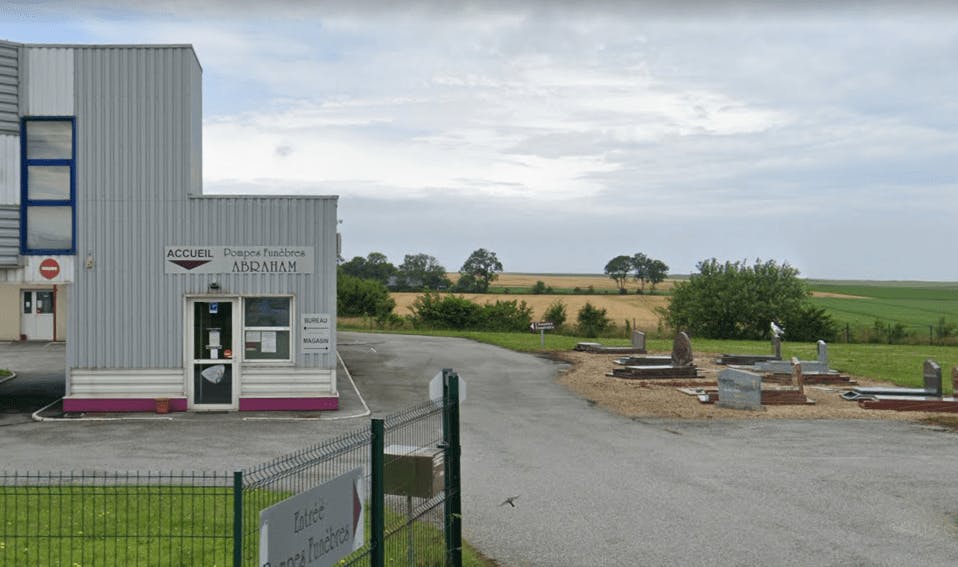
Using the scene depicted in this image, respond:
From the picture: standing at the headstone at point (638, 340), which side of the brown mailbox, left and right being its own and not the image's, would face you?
back

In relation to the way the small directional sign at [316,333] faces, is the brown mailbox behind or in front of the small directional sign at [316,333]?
in front

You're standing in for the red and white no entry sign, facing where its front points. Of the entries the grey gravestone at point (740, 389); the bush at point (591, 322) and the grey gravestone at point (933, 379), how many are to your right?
0

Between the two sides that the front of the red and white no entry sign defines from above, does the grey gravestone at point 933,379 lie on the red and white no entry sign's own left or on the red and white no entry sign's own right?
on the red and white no entry sign's own left

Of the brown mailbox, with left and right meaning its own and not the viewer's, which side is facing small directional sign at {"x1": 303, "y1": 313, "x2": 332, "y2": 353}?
back

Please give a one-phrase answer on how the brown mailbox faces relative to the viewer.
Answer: facing the viewer

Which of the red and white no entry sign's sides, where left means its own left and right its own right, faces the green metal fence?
front

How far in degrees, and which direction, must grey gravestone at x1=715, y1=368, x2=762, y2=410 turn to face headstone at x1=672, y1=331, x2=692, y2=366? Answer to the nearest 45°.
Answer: approximately 180°

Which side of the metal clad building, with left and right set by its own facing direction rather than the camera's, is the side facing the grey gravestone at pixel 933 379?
left

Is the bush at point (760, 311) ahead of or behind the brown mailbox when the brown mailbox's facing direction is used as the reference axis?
behind

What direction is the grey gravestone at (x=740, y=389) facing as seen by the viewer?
toward the camera

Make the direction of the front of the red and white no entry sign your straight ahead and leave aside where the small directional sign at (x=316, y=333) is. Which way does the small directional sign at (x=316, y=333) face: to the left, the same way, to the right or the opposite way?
the same way

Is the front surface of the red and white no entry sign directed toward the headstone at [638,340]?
no

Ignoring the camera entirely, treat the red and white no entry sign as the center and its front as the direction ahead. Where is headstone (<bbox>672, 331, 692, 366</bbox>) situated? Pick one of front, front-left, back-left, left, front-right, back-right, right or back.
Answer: left

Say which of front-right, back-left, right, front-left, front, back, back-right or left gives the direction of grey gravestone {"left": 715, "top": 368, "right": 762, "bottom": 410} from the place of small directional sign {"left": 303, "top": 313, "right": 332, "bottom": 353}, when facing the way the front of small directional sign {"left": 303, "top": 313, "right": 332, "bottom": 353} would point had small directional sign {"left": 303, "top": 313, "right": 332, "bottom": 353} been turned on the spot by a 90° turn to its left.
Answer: front

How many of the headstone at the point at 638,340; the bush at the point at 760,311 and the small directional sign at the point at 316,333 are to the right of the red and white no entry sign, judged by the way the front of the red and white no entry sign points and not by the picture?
0

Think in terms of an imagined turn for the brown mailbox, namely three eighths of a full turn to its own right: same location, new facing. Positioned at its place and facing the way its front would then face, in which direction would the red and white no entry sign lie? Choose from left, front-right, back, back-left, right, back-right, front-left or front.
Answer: front

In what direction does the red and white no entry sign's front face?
toward the camera

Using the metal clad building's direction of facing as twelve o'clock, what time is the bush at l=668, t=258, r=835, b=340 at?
The bush is roughly at 8 o'clock from the metal clad building.

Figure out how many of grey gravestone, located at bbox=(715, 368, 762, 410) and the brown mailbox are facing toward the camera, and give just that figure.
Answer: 2
